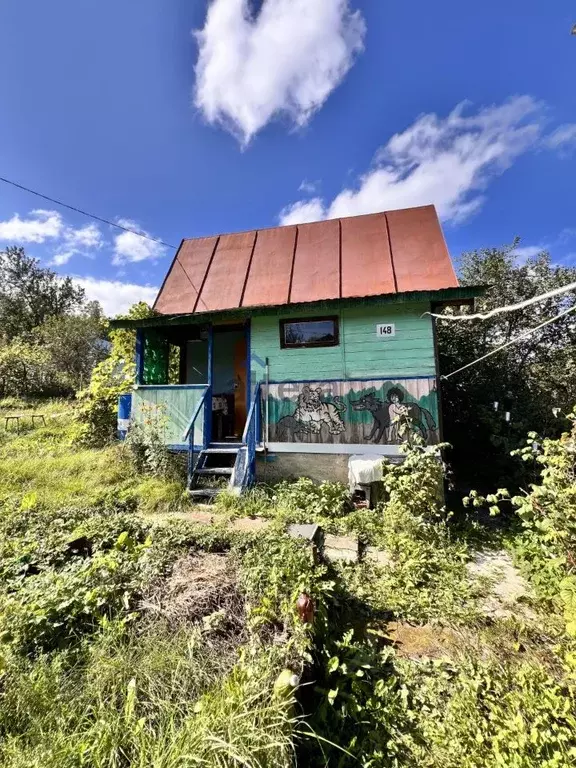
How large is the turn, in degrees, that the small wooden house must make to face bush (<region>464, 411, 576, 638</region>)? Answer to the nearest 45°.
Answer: approximately 45° to its left

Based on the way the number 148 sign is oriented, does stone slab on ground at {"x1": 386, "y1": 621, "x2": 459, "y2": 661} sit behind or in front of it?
in front

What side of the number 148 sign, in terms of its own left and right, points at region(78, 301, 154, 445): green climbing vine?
right

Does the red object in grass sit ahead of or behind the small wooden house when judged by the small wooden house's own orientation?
ahead

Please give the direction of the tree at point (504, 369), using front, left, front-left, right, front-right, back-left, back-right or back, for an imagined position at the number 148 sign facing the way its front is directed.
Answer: back-left

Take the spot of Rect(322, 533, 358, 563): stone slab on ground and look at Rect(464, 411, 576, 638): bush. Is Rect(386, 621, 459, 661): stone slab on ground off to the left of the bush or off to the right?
right

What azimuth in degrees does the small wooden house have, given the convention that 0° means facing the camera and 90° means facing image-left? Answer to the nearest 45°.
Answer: approximately 0°

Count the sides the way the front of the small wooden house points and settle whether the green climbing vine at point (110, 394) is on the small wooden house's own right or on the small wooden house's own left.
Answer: on the small wooden house's own right
